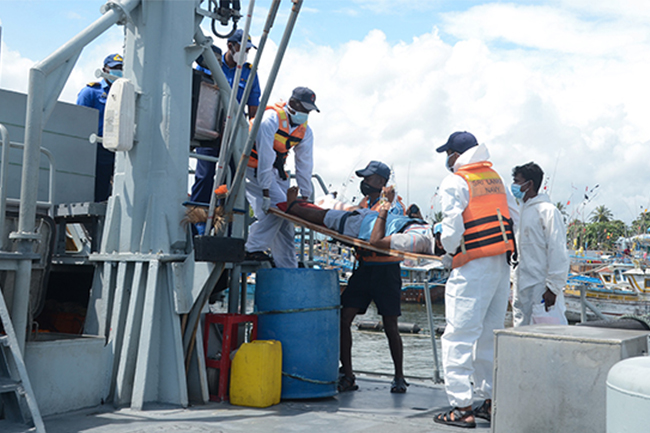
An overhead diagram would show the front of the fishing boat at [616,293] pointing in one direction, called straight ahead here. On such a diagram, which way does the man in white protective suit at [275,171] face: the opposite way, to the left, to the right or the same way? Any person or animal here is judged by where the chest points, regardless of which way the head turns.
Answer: the opposite way

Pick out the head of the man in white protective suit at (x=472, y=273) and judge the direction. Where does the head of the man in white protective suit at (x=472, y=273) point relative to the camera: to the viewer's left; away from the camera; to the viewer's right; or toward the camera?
to the viewer's left

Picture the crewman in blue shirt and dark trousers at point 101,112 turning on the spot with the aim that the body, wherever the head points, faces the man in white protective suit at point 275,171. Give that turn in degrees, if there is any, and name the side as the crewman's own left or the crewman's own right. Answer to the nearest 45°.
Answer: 0° — they already face them

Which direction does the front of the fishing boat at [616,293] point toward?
to the viewer's left

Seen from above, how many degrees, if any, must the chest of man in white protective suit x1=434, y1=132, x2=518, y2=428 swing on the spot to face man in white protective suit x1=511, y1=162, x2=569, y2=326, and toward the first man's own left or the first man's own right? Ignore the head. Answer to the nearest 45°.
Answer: approximately 90° to the first man's own right

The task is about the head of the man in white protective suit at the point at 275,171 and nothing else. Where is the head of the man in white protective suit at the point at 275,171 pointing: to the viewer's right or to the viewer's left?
to the viewer's right

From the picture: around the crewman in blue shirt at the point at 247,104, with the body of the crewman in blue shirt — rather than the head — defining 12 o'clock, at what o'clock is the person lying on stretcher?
The person lying on stretcher is roughly at 12 o'clock from the crewman in blue shirt.

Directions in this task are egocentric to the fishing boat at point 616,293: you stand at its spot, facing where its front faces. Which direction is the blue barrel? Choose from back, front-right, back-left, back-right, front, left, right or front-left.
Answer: left

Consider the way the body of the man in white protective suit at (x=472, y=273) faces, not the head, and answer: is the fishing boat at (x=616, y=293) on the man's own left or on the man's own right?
on the man's own right

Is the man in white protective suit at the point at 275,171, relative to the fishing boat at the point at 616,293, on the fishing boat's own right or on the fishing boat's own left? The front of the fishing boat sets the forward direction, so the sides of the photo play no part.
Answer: on the fishing boat's own left

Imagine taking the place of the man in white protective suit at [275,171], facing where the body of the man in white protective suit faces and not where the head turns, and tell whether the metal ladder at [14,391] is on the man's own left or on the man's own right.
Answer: on the man's own right

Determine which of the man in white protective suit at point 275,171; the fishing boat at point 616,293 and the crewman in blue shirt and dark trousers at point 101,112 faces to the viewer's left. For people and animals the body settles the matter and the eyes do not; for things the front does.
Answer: the fishing boat
